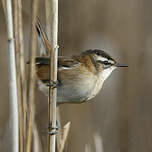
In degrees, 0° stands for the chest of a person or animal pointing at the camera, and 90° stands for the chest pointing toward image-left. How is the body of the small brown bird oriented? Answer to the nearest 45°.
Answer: approximately 270°
